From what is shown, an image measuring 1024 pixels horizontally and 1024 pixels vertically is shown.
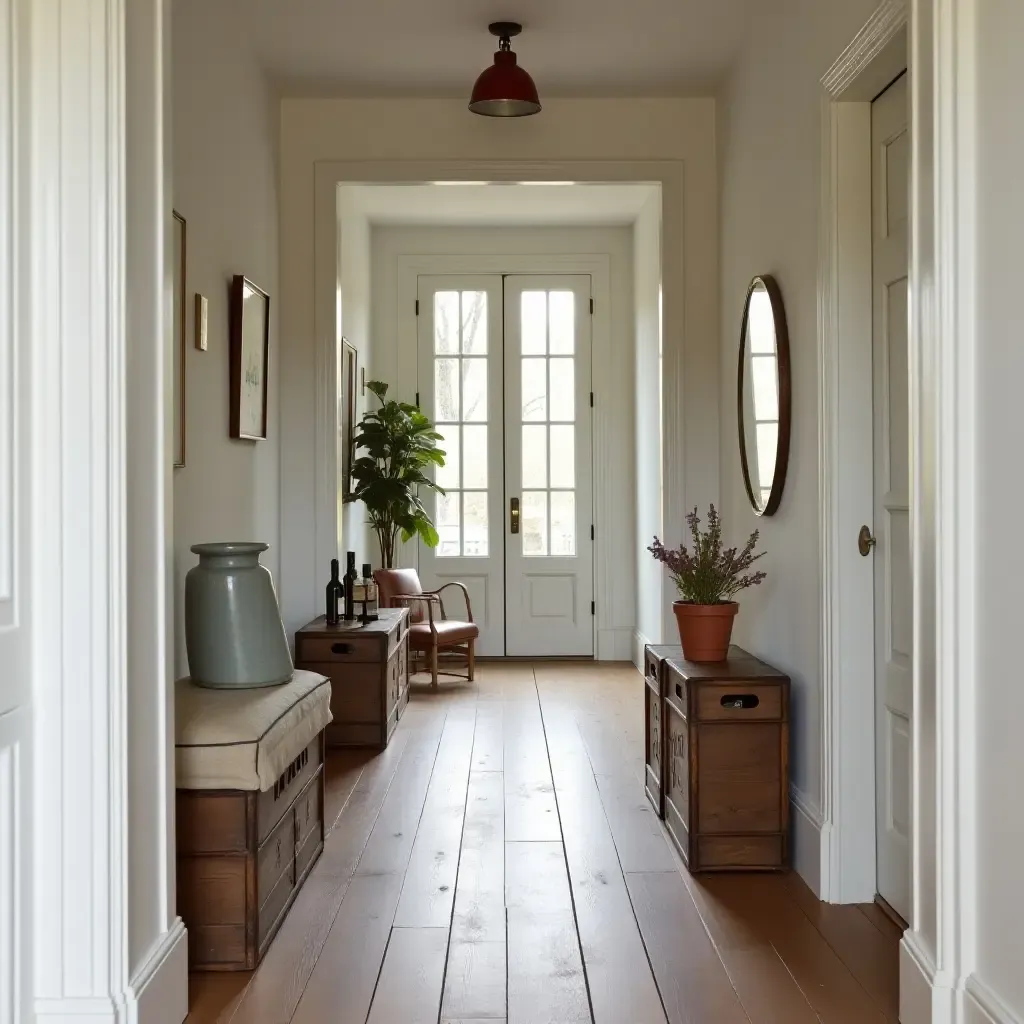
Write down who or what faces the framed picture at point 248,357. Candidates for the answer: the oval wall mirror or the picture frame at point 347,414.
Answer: the oval wall mirror

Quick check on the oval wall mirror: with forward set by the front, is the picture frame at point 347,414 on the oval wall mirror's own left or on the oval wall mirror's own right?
on the oval wall mirror's own right

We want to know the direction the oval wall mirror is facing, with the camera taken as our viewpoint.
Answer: facing to the left of the viewer

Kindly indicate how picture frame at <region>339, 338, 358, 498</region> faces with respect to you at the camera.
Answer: facing to the right of the viewer

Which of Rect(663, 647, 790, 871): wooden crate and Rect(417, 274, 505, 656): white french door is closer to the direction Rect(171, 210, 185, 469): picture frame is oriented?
the wooden crate

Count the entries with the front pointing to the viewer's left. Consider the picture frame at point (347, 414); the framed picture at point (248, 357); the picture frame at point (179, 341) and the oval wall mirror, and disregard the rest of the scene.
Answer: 1

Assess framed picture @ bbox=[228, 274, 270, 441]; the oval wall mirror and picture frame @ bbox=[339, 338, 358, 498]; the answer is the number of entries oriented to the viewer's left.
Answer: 1

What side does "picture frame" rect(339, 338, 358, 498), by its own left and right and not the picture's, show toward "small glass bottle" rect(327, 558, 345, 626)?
right

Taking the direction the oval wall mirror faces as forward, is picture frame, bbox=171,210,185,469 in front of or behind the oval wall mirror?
in front

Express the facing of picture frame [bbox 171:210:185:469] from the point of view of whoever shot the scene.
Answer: facing to the right of the viewer

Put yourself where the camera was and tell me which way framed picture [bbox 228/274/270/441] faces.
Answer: facing to the right of the viewer

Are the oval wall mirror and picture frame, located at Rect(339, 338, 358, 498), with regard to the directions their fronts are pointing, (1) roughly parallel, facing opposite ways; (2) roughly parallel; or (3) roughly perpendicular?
roughly parallel, facing opposite ways

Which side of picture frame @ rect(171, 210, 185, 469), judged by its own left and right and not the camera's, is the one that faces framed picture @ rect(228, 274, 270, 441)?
left

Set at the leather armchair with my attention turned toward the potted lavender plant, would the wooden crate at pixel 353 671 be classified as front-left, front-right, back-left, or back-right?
front-right
